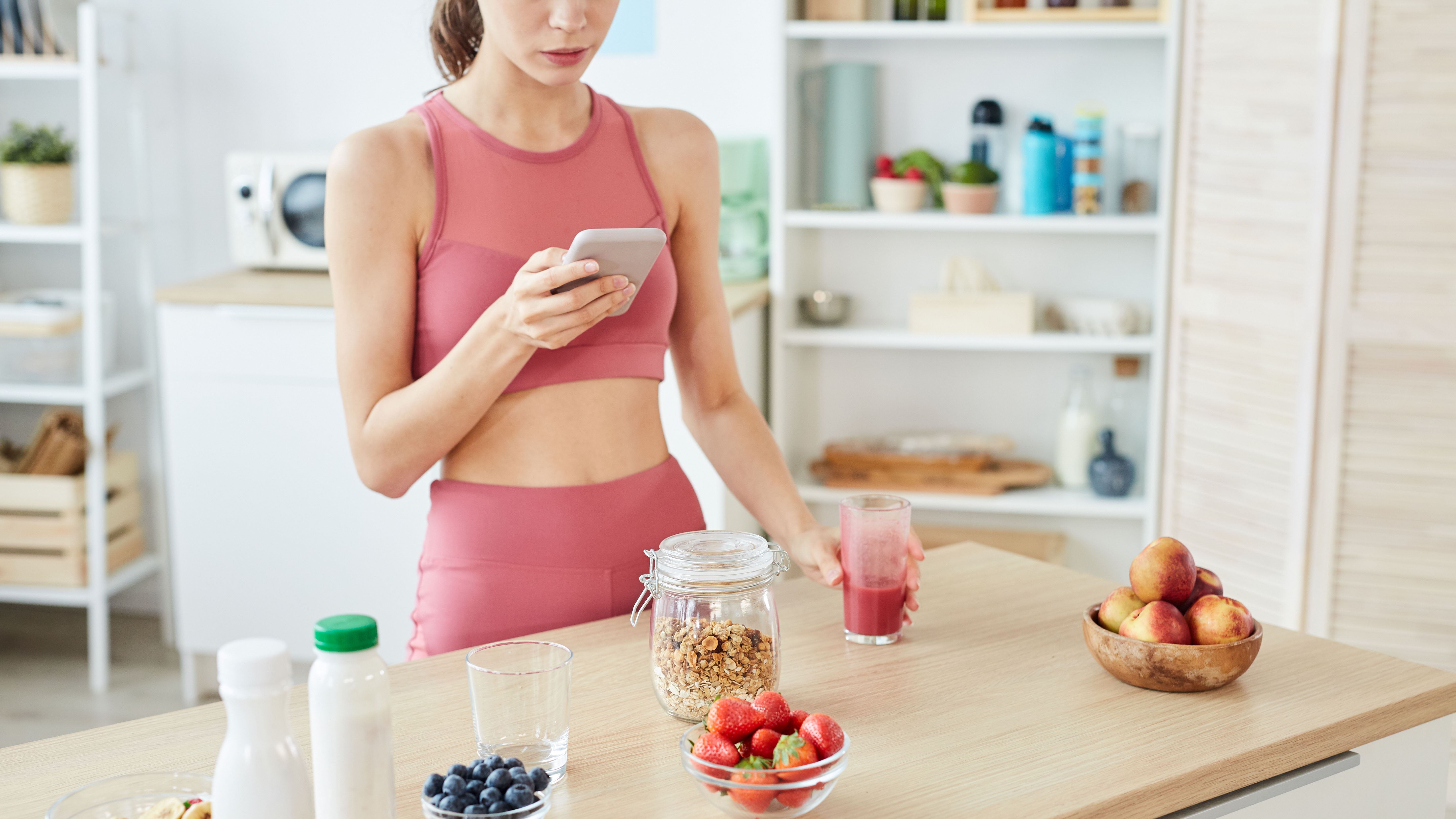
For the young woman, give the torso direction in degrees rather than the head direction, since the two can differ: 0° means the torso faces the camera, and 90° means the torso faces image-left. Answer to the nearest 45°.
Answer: approximately 315°

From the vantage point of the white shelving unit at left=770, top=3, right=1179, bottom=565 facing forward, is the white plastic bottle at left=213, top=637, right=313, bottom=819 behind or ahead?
ahead

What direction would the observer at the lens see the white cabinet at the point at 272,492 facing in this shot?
facing the viewer

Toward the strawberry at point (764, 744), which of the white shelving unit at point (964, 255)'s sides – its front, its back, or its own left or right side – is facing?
front

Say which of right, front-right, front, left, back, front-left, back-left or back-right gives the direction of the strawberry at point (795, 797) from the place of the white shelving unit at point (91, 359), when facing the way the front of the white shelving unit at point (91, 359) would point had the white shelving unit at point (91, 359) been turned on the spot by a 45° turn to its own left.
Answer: front-right

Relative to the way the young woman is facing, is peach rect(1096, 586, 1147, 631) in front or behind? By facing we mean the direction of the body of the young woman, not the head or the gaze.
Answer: in front

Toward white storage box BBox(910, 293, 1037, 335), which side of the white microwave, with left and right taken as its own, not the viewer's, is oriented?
left

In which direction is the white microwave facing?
toward the camera

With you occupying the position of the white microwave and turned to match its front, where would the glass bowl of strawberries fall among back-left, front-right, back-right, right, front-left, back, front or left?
front
